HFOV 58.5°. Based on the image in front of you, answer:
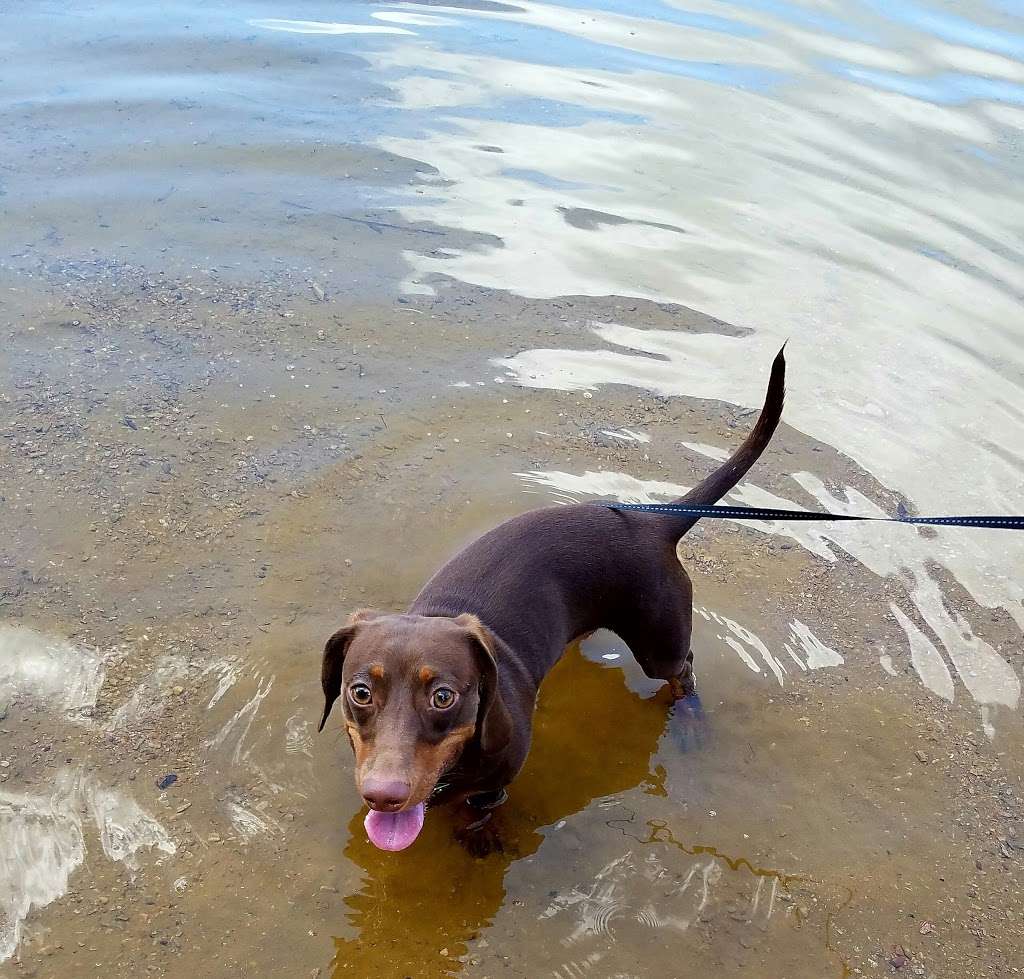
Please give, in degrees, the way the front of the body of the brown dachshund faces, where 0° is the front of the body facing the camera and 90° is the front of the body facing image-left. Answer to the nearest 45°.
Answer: approximately 45°
